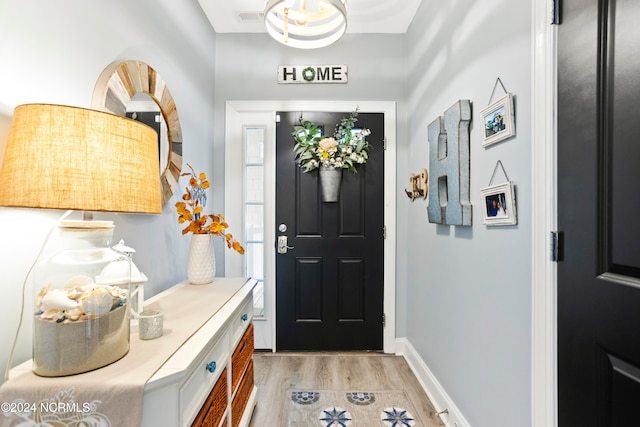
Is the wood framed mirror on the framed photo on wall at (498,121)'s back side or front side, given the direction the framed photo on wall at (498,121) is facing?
on the front side

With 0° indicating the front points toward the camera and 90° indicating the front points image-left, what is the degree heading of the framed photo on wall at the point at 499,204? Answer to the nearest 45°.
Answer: approximately 45°

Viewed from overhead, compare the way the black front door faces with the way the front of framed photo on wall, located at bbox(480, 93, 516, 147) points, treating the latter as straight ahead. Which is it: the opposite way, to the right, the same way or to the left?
to the left

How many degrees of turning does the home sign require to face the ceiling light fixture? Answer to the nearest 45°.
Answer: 0° — it already faces it

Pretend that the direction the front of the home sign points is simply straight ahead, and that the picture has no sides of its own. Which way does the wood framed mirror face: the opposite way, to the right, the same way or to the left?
to the left

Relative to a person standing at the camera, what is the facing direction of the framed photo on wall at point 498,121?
facing the viewer and to the left of the viewer

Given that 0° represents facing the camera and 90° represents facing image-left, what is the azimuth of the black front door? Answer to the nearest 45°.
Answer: approximately 0°

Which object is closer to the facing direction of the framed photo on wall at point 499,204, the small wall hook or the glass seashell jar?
the glass seashell jar

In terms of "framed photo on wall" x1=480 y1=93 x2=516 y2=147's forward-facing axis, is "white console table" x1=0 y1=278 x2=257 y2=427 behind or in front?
in front

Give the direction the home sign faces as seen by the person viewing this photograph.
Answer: facing the viewer

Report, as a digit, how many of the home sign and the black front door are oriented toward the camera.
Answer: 2

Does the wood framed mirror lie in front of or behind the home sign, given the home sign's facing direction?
in front

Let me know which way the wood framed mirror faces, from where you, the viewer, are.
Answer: facing the viewer and to the right of the viewer

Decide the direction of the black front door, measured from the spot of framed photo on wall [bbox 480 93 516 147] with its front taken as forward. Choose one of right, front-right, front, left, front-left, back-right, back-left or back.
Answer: right

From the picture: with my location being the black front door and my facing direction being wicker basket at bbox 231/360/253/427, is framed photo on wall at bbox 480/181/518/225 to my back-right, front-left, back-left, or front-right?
front-left
